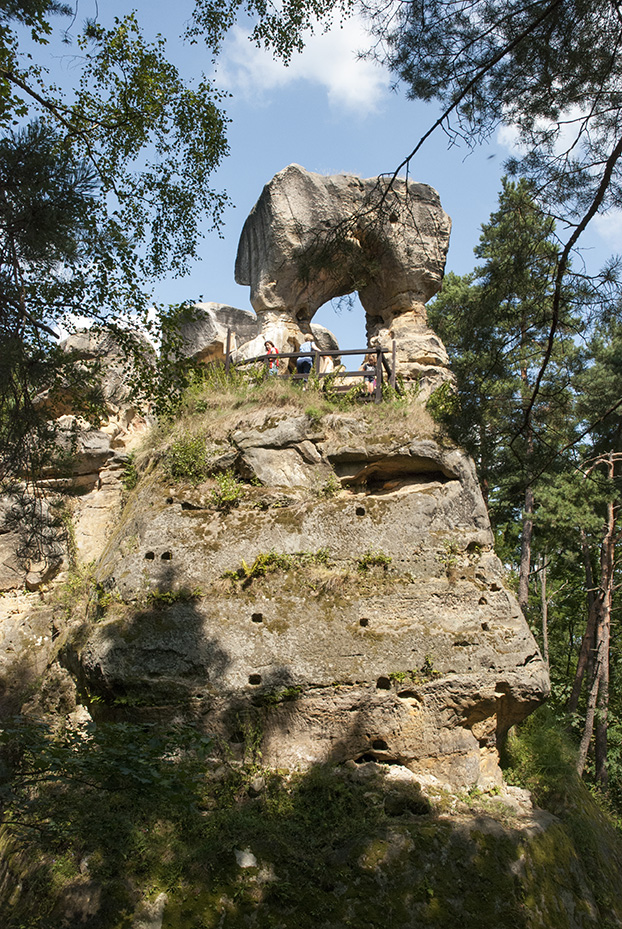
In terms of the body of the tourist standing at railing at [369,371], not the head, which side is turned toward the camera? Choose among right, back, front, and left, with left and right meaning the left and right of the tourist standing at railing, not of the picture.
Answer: front

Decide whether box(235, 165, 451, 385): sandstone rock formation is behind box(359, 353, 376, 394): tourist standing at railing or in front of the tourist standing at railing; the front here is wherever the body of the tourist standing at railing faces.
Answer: behind

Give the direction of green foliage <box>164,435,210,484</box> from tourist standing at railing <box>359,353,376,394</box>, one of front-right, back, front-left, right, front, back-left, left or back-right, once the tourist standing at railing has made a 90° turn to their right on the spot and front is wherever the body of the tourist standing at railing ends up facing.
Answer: front-left

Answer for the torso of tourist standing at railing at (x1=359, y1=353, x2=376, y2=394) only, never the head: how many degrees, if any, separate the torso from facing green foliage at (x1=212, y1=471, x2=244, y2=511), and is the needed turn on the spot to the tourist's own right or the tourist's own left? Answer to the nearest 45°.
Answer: approximately 45° to the tourist's own right

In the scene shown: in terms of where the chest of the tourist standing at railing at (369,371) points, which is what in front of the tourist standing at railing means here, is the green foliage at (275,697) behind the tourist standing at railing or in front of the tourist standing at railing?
in front

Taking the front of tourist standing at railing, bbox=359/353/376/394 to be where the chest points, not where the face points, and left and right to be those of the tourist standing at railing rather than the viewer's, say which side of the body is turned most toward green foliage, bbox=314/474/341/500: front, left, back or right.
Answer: front
